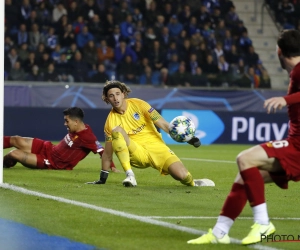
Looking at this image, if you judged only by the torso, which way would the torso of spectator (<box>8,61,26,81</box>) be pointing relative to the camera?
toward the camera

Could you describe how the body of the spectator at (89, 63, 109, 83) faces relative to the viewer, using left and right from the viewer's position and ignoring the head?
facing the viewer

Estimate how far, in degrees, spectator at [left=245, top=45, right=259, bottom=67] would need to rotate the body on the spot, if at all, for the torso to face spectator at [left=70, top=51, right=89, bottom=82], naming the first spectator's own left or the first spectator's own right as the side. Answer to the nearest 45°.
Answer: approximately 45° to the first spectator's own right

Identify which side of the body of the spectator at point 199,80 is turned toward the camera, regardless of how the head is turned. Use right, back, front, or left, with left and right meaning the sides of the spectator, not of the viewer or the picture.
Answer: front

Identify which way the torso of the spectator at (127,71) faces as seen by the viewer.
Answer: toward the camera

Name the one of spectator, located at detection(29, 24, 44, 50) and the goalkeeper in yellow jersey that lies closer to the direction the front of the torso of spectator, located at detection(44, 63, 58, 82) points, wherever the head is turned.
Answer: the goalkeeper in yellow jersey

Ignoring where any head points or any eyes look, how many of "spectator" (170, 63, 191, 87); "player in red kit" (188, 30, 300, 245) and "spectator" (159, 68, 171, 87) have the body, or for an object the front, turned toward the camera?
2

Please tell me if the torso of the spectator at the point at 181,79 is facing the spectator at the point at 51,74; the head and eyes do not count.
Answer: no

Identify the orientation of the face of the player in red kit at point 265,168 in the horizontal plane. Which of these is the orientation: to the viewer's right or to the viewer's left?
to the viewer's left

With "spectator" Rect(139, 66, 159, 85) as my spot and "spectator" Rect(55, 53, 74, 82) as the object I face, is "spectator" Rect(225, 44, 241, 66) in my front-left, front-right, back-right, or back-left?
back-right

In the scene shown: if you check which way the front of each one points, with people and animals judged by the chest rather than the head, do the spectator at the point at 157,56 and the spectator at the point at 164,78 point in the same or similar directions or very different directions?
same or similar directions

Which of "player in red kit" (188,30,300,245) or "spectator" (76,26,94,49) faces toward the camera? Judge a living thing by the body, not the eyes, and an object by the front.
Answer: the spectator
